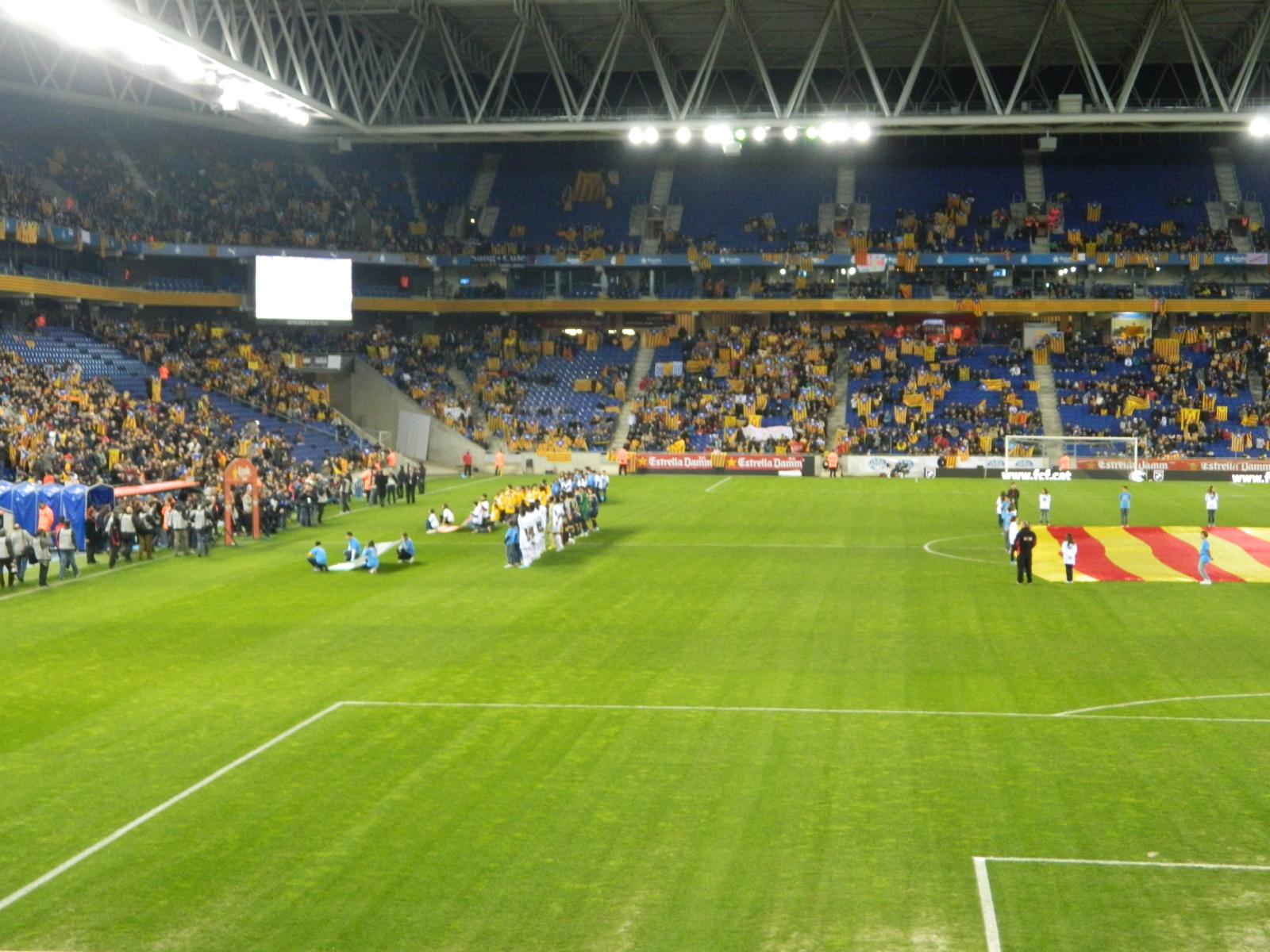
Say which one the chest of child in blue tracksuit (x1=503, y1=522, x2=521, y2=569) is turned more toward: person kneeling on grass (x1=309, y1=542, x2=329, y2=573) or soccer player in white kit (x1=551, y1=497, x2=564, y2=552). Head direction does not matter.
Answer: the person kneeling on grass

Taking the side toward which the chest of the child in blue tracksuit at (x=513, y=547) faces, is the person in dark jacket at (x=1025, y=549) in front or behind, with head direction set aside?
behind

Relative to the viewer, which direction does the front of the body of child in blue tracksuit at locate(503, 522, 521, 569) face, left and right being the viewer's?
facing to the left of the viewer

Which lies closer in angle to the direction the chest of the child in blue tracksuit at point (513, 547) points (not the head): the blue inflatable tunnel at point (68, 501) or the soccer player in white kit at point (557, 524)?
the blue inflatable tunnel

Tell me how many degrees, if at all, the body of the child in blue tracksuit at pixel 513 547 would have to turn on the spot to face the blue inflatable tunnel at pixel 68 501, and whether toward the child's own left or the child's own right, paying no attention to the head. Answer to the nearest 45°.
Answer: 0° — they already face it
